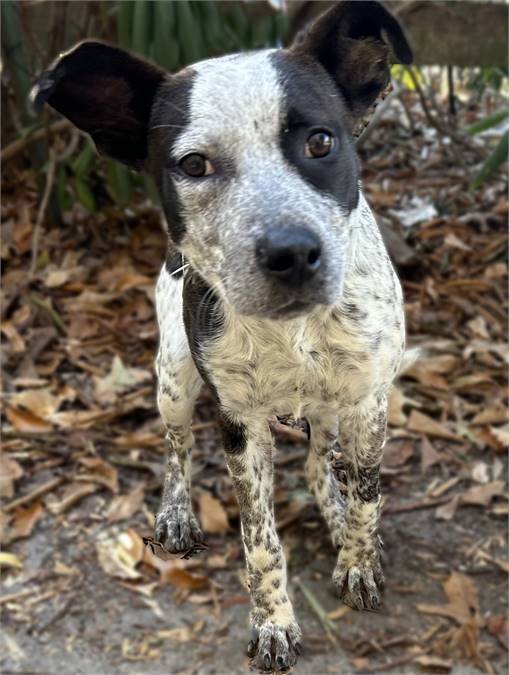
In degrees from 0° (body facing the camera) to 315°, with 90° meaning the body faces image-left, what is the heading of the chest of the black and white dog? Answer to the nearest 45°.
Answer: approximately 0°

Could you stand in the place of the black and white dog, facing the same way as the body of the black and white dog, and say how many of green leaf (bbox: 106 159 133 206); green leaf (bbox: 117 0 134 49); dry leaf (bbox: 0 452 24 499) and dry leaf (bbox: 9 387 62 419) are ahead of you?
0

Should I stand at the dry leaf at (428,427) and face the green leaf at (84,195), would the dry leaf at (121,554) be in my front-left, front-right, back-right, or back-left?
front-left

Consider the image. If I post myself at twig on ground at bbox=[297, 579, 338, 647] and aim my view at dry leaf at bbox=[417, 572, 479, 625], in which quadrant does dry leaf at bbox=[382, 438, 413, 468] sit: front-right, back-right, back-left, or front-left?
front-left

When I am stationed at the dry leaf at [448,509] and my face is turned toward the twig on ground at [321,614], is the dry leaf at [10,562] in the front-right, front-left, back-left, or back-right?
front-right

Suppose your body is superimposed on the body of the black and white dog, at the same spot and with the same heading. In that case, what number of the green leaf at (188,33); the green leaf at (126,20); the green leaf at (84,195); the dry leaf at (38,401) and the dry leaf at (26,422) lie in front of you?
0

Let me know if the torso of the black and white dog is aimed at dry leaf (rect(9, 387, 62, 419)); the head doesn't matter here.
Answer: no

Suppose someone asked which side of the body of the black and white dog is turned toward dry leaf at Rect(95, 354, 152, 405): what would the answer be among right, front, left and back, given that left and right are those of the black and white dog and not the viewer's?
back

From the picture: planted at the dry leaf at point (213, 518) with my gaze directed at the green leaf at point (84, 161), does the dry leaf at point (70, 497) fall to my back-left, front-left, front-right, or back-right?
front-left

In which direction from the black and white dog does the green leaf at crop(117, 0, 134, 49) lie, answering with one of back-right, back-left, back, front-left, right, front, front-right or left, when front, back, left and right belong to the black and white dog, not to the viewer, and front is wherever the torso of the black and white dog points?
back

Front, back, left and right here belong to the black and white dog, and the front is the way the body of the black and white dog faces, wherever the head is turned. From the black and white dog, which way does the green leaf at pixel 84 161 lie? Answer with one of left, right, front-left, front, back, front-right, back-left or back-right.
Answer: back

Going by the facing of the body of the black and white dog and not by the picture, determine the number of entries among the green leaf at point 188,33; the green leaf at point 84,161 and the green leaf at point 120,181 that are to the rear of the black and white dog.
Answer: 3

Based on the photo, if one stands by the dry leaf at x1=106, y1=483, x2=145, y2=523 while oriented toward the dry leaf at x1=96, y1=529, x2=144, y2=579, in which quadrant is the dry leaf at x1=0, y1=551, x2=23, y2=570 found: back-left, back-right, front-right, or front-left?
front-right

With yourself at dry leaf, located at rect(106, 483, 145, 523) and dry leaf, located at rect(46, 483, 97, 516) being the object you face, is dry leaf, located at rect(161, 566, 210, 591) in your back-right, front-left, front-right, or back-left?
back-left
